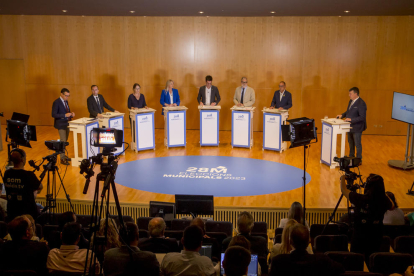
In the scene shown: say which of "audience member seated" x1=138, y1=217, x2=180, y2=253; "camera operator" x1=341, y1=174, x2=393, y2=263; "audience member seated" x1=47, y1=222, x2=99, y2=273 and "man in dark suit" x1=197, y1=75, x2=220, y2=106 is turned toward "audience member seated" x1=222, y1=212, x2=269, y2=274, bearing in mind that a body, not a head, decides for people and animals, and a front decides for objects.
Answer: the man in dark suit

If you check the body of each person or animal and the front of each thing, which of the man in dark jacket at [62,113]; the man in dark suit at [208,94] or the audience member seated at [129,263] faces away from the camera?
the audience member seated

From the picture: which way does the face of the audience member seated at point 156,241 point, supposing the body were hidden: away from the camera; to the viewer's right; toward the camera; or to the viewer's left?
away from the camera

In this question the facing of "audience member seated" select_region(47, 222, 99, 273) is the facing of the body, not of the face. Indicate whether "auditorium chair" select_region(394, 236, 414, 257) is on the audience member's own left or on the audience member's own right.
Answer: on the audience member's own right

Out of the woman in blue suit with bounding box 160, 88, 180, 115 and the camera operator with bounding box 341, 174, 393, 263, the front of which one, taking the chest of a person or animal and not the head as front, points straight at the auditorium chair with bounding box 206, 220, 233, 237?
the woman in blue suit

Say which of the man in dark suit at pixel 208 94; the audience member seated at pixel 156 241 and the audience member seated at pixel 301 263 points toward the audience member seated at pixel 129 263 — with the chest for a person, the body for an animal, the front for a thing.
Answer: the man in dark suit

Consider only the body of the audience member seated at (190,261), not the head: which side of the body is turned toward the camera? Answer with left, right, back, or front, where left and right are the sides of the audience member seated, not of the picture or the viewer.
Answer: back

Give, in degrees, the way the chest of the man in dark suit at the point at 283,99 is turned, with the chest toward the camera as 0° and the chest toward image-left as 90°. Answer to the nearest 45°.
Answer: approximately 45°

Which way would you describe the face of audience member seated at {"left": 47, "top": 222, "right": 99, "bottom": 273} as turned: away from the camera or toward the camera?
away from the camera

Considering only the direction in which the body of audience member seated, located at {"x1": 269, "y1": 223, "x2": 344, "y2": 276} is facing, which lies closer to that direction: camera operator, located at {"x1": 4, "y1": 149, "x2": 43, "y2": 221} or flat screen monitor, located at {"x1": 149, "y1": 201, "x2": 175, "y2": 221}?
the flat screen monitor

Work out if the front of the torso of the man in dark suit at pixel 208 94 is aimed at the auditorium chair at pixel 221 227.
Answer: yes

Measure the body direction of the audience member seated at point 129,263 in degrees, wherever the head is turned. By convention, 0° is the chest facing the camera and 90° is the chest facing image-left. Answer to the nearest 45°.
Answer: approximately 180°

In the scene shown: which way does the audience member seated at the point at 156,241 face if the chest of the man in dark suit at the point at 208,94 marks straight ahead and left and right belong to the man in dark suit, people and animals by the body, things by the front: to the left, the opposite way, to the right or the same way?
the opposite way

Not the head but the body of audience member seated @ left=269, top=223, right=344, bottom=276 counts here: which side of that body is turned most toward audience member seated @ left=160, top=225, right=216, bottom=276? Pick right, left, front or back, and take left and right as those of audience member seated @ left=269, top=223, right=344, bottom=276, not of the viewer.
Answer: left

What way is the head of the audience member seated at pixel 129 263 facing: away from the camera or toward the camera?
away from the camera

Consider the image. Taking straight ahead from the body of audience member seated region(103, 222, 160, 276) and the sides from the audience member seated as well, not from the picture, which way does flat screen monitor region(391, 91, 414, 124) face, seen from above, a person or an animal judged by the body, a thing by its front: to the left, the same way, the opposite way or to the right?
to the left

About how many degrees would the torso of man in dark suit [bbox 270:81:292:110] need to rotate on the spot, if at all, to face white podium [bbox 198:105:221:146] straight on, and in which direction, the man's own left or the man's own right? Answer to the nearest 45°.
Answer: approximately 45° to the man's own right

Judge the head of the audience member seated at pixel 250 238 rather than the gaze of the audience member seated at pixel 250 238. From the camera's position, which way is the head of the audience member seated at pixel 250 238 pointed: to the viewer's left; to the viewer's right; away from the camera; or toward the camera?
away from the camera
